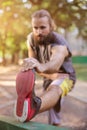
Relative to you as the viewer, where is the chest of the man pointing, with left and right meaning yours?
facing the viewer and to the left of the viewer

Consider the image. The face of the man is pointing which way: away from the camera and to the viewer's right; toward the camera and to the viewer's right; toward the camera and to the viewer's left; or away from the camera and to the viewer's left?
toward the camera and to the viewer's left
